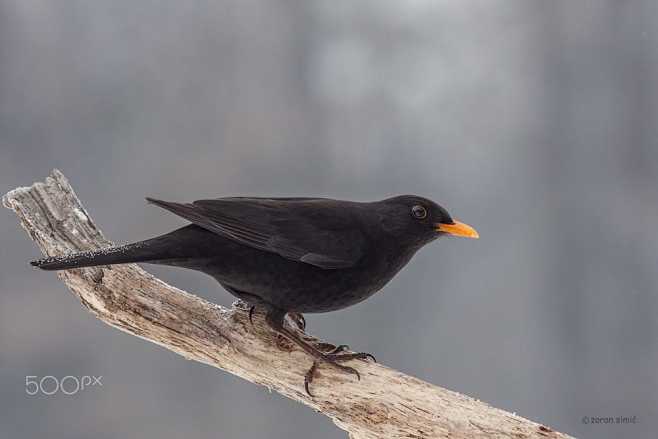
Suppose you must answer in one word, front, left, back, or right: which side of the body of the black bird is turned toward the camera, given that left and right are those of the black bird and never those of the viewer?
right
